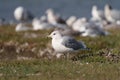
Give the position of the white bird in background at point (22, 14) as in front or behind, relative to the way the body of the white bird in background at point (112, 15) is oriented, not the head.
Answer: in front

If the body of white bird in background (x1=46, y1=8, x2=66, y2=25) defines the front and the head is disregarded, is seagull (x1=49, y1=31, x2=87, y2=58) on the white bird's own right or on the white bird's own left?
on the white bird's own left

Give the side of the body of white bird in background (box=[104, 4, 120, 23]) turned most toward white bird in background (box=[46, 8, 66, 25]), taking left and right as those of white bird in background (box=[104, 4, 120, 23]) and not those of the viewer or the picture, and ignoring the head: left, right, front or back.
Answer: front

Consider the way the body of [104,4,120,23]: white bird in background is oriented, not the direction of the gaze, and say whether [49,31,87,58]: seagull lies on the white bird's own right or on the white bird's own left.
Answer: on the white bird's own left

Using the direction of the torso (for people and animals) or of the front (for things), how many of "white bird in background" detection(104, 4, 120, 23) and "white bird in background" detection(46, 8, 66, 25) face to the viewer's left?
2

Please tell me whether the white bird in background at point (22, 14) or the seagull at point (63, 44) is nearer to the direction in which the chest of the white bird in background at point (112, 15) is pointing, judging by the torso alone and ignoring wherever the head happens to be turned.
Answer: the white bird in background

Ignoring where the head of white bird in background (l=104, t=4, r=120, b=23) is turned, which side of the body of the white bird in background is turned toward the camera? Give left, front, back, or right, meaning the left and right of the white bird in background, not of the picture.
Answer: left

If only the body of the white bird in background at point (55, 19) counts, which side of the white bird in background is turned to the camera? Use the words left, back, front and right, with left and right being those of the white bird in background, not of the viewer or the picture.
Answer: left

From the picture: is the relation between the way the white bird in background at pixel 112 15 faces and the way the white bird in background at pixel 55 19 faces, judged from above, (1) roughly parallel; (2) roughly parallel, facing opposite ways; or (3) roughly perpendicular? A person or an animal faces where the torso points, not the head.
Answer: roughly parallel

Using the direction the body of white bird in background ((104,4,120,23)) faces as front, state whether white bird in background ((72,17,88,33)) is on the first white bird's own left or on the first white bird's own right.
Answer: on the first white bird's own left
